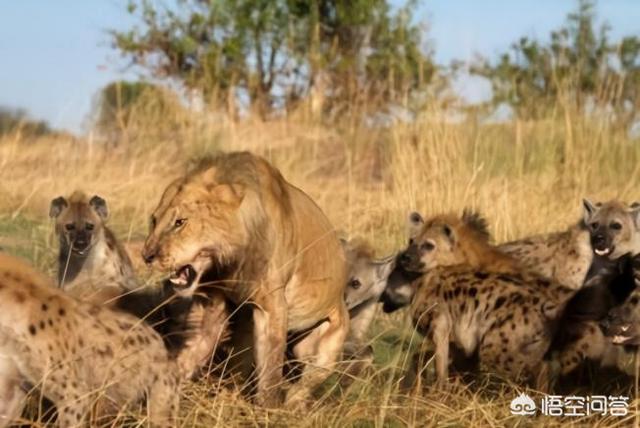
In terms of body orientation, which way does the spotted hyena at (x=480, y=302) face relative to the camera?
to the viewer's left

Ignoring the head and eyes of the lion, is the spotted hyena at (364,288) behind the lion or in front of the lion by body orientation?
behind

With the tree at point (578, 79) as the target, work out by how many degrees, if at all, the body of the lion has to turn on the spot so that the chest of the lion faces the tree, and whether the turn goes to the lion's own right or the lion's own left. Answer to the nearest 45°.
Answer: approximately 180°
